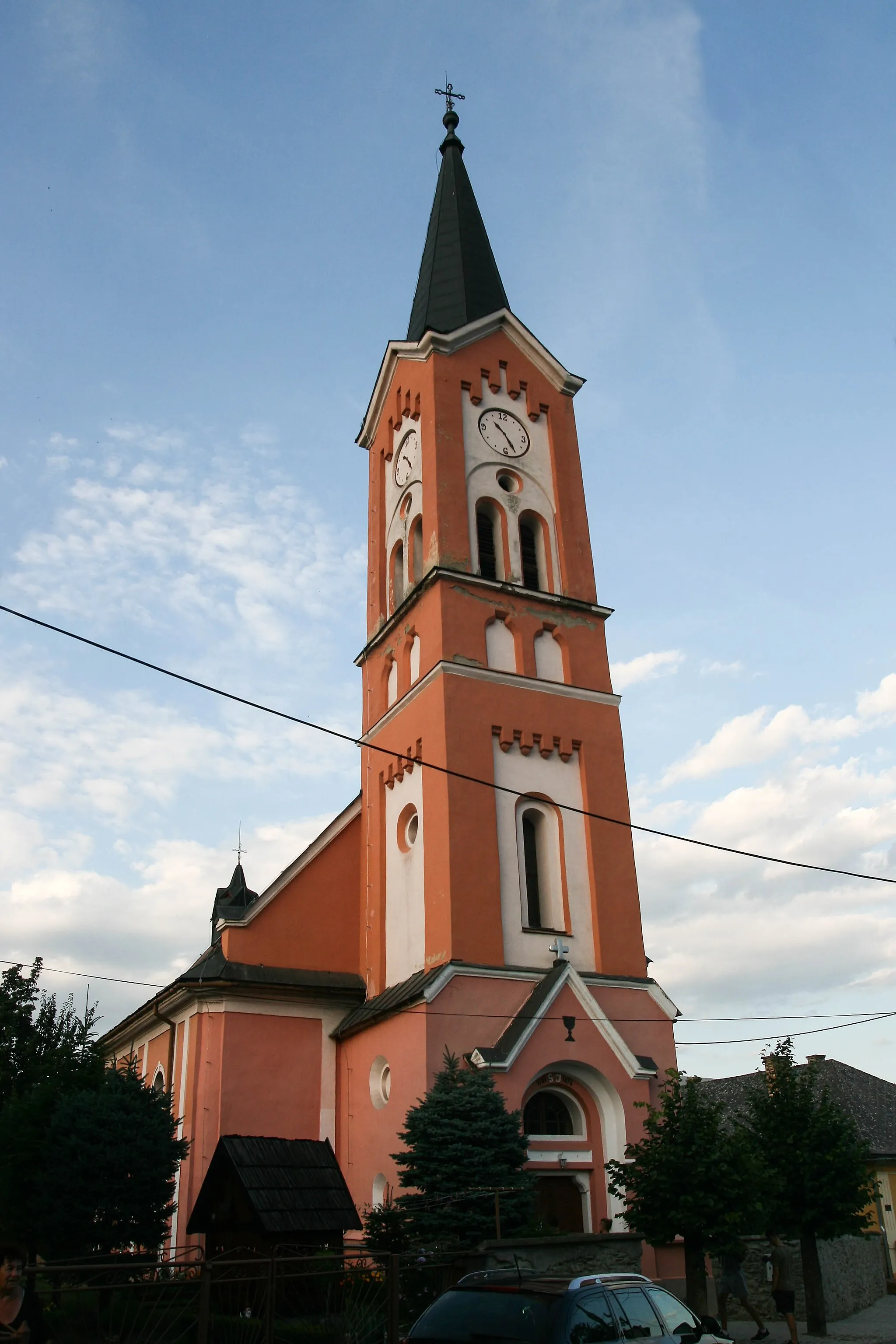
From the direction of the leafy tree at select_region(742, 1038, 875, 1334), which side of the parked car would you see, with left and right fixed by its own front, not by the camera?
front

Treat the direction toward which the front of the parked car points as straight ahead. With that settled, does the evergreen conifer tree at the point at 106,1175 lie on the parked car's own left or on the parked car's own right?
on the parked car's own left

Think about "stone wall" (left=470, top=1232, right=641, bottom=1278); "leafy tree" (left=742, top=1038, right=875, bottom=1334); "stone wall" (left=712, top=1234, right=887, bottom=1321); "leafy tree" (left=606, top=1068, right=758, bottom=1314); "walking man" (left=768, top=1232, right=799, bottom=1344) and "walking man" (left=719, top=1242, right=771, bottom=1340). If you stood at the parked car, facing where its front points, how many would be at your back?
0

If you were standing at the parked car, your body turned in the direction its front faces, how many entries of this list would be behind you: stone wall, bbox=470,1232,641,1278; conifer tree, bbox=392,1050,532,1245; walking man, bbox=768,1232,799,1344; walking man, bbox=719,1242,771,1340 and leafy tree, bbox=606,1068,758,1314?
0

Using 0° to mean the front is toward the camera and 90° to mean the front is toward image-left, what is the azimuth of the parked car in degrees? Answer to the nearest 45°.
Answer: approximately 225°

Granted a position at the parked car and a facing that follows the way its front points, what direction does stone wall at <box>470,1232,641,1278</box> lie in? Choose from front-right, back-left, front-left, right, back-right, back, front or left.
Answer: front-left

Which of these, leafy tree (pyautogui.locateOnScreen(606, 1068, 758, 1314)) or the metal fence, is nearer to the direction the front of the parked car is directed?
the leafy tree

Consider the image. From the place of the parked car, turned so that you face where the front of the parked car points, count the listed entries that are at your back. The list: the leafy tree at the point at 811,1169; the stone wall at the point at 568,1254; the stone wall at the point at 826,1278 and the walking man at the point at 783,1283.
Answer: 0

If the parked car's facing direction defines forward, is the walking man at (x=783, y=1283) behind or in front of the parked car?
in front

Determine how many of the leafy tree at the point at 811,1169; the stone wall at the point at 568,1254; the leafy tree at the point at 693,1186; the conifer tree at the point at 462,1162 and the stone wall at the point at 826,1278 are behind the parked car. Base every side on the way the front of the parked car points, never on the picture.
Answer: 0

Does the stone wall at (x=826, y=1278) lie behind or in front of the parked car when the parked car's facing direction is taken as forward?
in front

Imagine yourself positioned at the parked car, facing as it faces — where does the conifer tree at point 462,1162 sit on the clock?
The conifer tree is roughly at 10 o'clock from the parked car.

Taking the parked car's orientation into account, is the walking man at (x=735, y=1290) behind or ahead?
ahead
